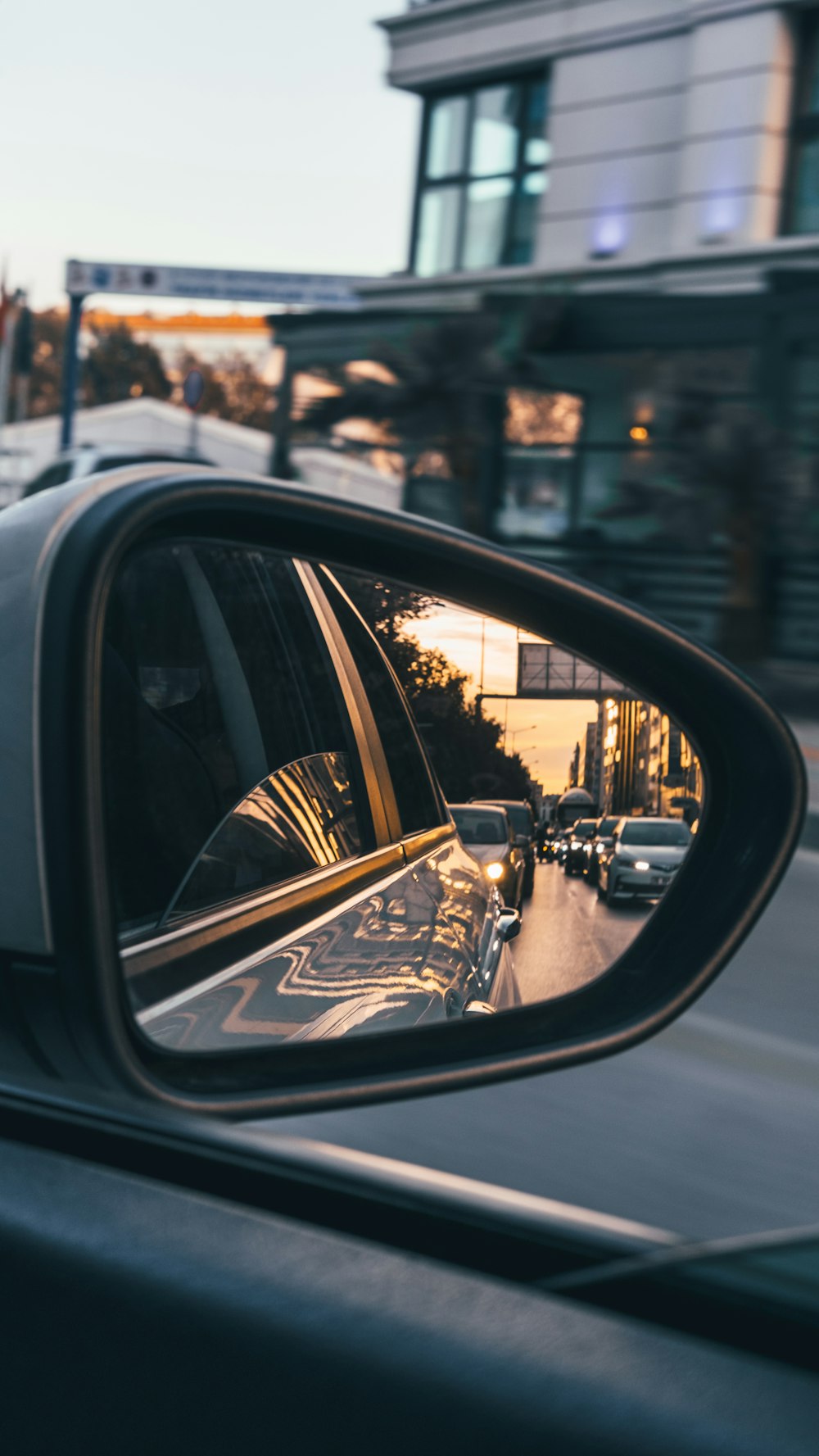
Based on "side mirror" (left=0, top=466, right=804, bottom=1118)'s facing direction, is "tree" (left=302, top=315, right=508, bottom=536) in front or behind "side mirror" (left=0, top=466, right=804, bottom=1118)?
behind

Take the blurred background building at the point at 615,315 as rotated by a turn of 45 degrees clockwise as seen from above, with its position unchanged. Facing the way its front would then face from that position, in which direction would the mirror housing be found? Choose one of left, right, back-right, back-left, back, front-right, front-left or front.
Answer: left

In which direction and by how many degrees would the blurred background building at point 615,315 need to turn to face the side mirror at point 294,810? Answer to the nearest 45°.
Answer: approximately 45° to its left

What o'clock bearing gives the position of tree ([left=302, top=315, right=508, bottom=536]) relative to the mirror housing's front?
The tree is roughly at 6 o'clock from the mirror housing.

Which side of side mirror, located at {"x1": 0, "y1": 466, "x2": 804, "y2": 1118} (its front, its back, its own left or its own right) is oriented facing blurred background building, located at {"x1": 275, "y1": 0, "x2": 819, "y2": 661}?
back

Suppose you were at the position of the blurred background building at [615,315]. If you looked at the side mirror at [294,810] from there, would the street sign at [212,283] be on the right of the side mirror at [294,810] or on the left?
right

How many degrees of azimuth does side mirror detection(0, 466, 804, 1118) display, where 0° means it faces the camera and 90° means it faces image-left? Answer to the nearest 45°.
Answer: approximately 0°

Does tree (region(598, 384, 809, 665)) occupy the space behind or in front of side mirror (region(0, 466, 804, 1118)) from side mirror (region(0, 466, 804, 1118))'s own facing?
behind

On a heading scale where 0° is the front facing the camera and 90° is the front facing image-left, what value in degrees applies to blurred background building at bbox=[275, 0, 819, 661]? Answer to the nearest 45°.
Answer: approximately 45°

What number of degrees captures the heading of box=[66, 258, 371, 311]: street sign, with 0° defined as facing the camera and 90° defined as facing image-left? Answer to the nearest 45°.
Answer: approximately 0°
